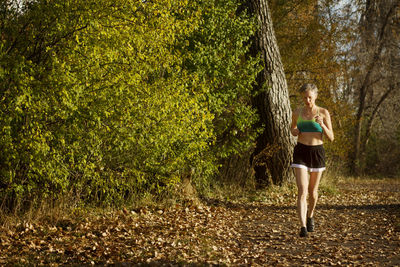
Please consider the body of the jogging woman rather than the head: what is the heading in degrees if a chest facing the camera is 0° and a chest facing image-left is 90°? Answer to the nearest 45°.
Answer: approximately 0°

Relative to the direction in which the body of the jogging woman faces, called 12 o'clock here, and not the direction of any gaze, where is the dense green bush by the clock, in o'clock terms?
The dense green bush is roughly at 3 o'clock from the jogging woman.

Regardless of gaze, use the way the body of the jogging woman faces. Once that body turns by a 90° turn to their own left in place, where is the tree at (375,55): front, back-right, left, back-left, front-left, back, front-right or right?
left
